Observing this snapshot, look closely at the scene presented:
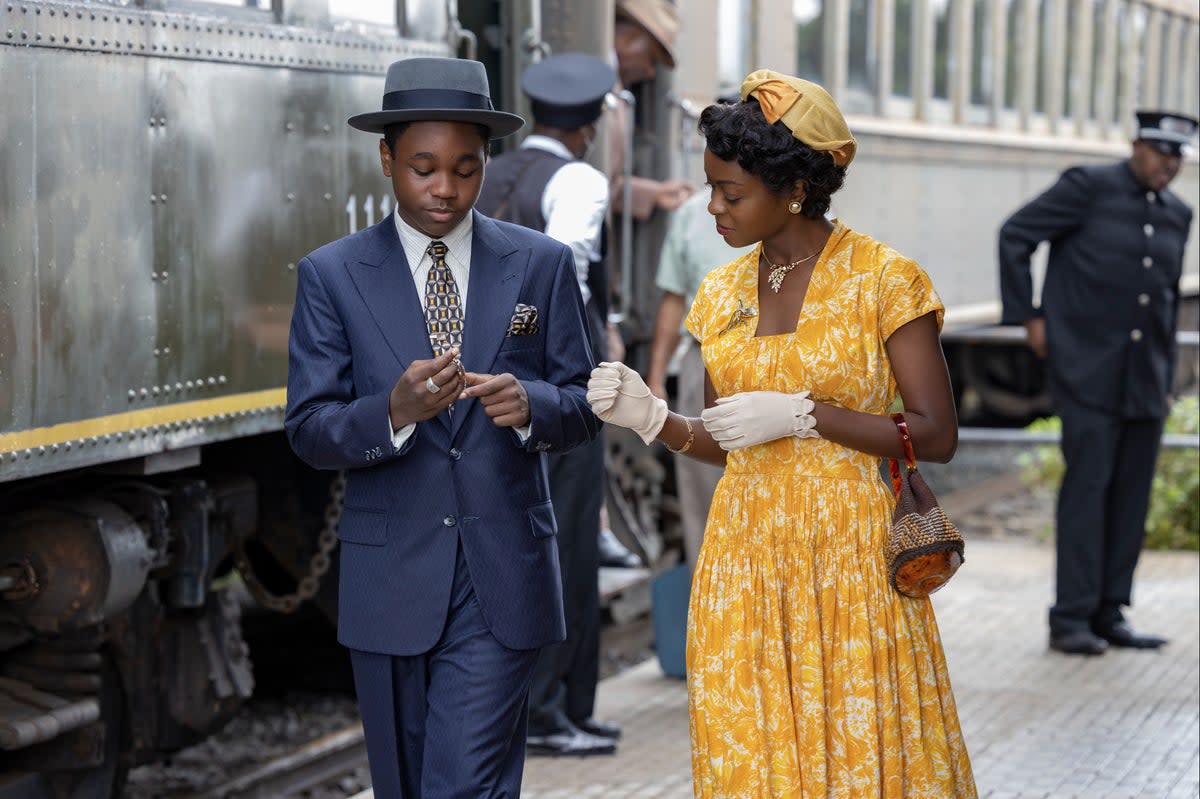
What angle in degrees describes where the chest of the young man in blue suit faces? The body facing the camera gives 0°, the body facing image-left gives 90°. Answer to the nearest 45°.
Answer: approximately 0°

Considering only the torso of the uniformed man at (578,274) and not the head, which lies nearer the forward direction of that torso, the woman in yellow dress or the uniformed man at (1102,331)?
the uniformed man

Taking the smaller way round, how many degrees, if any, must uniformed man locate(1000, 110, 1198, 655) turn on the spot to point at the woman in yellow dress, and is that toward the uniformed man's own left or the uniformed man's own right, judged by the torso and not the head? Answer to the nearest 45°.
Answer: approximately 45° to the uniformed man's own right

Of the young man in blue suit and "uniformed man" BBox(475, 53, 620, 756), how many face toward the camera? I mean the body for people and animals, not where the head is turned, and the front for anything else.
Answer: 1

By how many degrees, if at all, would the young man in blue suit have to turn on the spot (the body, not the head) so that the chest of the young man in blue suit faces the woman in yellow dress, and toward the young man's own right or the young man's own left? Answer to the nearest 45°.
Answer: approximately 90° to the young man's own left

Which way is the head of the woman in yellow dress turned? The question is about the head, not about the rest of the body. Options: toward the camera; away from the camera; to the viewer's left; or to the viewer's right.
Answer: to the viewer's left

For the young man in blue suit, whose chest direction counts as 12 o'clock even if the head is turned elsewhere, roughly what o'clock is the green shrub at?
The green shrub is roughly at 7 o'clock from the young man in blue suit.
